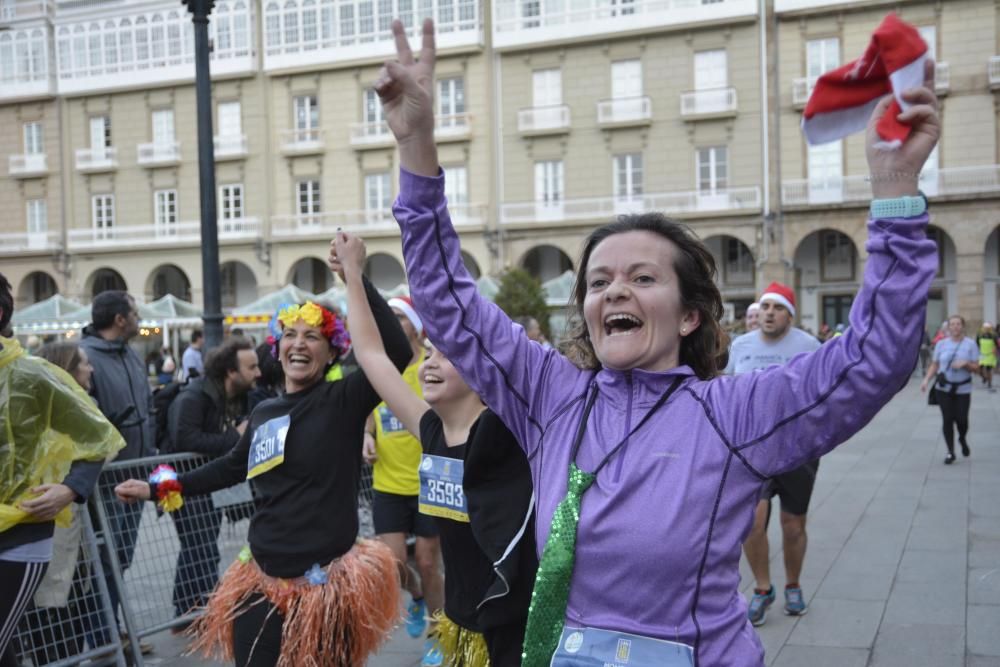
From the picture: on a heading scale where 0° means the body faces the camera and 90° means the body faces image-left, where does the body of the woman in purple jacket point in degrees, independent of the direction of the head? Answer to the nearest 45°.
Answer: approximately 45°

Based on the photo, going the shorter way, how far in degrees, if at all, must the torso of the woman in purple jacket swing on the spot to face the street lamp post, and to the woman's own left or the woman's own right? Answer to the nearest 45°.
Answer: approximately 90° to the woman's own right

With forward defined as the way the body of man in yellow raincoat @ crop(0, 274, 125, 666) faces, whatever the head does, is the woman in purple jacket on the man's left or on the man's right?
on the man's left

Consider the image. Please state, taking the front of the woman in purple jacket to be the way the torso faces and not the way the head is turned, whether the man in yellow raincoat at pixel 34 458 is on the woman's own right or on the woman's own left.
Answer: on the woman's own right

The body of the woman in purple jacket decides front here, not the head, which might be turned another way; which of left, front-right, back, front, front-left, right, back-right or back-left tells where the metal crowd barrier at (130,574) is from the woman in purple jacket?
right

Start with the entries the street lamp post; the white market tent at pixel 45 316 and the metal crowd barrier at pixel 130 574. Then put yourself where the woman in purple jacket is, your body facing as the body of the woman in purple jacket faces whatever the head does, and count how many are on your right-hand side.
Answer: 3
